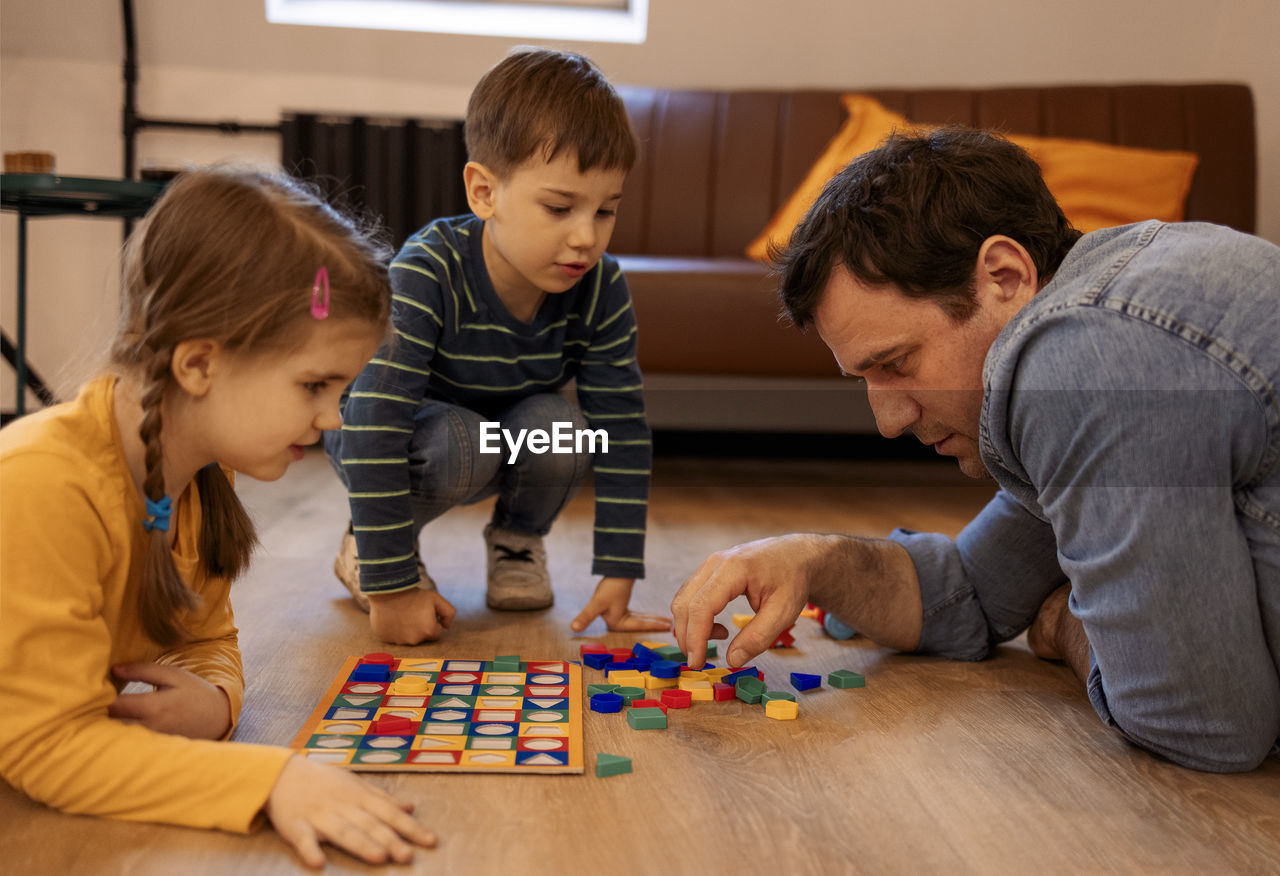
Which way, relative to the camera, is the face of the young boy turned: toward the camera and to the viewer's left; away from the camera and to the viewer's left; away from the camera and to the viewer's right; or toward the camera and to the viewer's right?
toward the camera and to the viewer's right

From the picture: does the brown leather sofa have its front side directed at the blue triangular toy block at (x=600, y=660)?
yes

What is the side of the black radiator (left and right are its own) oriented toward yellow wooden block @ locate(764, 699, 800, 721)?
front

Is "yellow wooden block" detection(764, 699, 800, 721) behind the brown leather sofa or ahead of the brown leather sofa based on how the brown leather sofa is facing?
ahead

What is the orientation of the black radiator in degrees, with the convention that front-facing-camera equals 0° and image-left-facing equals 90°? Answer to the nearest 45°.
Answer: approximately 0°

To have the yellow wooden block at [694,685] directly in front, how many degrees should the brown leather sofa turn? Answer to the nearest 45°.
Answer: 0° — it already faces it

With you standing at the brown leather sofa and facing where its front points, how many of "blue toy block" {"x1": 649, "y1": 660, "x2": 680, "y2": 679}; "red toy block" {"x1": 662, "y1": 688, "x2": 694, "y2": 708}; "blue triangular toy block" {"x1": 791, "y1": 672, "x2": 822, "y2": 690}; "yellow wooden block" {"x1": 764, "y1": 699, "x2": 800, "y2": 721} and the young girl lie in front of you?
5

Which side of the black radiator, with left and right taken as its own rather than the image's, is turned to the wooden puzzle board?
front

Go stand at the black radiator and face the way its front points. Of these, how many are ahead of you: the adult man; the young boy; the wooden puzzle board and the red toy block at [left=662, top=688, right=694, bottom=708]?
4

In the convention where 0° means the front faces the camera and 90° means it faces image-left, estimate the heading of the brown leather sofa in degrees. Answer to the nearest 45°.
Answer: approximately 0°

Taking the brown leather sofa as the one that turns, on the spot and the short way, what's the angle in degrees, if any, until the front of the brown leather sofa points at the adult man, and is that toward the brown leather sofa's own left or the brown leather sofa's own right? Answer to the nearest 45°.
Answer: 0° — it already faces them

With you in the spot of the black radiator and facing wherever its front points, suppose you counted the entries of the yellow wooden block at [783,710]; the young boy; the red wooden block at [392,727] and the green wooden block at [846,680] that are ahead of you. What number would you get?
4

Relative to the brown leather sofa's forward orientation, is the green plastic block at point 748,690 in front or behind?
in front
